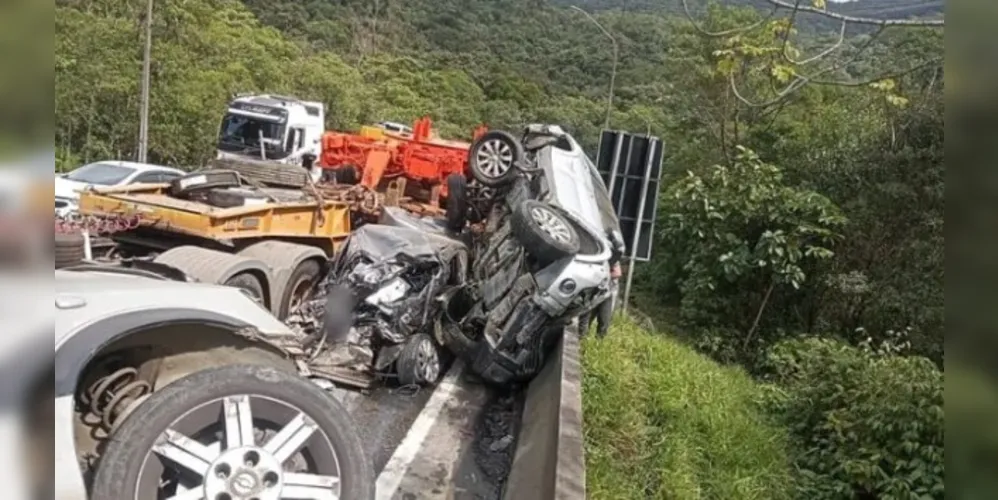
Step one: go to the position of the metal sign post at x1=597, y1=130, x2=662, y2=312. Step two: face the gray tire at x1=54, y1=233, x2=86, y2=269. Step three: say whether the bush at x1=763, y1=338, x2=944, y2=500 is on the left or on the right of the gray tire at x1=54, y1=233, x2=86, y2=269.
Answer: left

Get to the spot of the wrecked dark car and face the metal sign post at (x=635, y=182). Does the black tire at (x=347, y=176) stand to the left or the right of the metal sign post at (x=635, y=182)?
left

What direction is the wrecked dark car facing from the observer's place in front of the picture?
facing the viewer and to the left of the viewer

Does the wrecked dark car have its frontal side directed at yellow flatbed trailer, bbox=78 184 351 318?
no

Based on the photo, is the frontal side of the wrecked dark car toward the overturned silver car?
no
